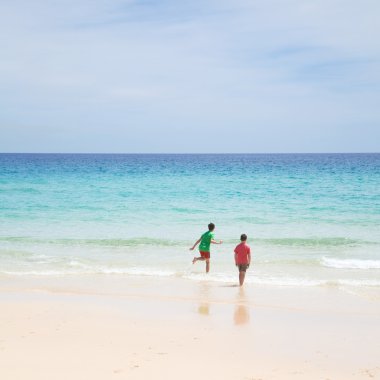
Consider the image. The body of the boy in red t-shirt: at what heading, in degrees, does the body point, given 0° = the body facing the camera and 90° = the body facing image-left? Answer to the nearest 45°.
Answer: approximately 180°
